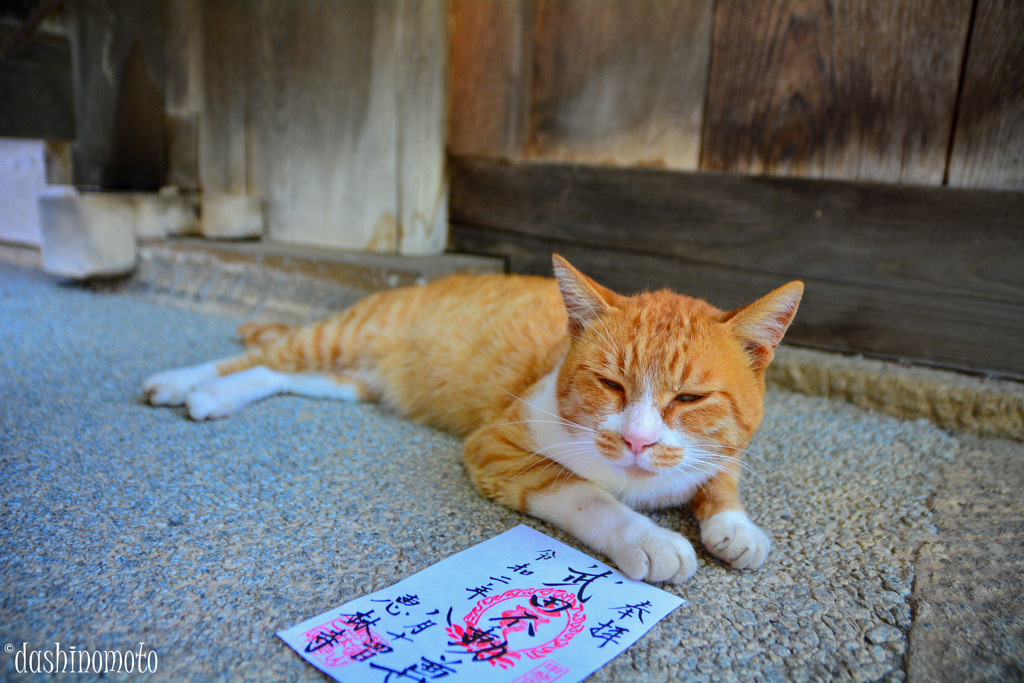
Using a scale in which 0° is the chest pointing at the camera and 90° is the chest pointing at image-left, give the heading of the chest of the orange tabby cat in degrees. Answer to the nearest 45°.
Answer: approximately 315°

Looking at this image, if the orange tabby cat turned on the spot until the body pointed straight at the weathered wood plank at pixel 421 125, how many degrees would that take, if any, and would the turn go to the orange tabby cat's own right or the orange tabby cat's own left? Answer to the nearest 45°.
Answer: approximately 135° to the orange tabby cat's own left

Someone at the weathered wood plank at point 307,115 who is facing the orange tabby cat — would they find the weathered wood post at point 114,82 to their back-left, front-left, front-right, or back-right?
back-right

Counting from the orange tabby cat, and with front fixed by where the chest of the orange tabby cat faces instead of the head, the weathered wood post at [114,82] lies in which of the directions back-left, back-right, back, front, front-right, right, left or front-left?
back

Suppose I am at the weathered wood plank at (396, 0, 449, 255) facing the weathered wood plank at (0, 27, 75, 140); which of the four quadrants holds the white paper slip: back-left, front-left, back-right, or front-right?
back-left

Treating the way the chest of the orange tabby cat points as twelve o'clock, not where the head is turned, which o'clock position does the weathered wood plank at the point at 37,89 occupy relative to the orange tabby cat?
The weathered wood plank is roughly at 6 o'clock from the orange tabby cat.
